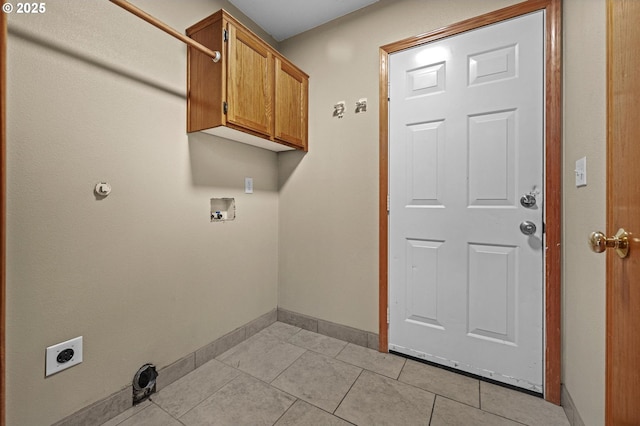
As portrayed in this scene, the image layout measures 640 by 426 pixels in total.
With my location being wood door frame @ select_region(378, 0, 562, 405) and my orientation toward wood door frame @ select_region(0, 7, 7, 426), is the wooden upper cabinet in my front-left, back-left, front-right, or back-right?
front-right

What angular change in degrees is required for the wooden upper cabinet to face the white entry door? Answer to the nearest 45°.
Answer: approximately 45° to its left

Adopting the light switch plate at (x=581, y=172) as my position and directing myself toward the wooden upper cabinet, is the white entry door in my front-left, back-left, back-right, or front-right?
front-right

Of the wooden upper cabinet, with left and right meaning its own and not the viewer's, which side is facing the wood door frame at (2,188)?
right

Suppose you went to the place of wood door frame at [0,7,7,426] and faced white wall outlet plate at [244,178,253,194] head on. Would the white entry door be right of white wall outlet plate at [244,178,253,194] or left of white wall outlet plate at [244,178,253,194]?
right

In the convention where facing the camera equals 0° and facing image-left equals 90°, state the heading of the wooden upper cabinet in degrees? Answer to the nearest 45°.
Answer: approximately 315°
